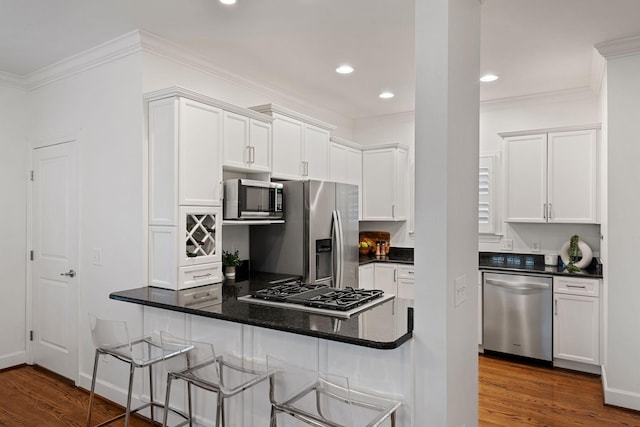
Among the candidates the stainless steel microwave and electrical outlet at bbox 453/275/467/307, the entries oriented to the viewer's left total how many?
0

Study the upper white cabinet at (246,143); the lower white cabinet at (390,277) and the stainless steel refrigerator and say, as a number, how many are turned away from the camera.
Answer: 0

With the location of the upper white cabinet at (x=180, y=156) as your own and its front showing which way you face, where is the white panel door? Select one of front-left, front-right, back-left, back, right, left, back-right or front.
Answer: back

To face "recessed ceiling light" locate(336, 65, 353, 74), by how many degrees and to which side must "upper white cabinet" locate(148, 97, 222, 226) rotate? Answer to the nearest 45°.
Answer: approximately 45° to its left

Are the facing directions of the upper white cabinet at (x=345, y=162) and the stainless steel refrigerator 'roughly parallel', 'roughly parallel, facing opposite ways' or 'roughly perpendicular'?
roughly parallel

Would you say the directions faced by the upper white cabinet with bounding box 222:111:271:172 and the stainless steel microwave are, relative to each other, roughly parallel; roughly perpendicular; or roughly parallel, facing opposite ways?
roughly parallel

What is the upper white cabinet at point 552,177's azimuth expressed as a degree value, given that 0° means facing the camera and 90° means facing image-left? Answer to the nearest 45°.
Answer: approximately 0°

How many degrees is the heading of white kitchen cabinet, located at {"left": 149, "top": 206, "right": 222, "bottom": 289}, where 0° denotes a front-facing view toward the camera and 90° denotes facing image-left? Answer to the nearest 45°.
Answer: approximately 315°

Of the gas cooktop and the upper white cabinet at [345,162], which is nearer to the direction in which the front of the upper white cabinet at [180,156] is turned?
the gas cooktop

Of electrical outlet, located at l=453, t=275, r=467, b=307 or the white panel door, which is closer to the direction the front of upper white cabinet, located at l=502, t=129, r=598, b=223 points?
the electrical outlet

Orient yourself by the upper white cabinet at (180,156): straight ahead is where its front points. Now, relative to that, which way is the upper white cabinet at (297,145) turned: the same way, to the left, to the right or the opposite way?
the same way

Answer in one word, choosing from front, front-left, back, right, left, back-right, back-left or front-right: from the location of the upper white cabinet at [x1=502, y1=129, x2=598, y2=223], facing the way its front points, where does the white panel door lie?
front-right

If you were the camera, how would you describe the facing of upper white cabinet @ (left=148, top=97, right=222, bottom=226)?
facing the viewer and to the right of the viewer

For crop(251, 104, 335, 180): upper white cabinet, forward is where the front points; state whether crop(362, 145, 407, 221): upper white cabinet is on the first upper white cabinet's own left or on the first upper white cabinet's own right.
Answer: on the first upper white cabinet's own left

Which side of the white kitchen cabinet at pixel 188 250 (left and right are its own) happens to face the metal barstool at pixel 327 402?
front

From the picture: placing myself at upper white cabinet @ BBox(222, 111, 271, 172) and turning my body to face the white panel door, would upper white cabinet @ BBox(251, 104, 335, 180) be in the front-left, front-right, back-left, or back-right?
back-right

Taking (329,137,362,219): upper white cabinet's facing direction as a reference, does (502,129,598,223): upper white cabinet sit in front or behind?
in front

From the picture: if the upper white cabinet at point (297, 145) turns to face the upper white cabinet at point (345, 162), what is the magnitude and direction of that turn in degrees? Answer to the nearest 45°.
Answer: approximately 90° to its left
